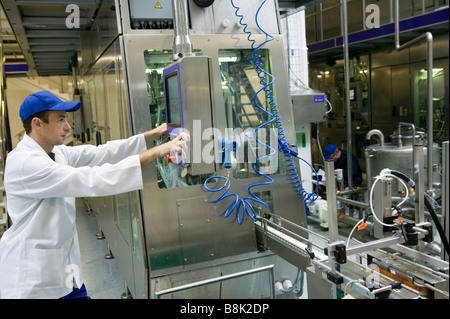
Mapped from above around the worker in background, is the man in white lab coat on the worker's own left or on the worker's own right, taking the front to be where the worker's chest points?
on the worker's own left

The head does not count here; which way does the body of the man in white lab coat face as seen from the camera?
to the viewer's right

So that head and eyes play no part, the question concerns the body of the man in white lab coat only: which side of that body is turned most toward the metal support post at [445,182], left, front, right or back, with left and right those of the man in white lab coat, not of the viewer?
front

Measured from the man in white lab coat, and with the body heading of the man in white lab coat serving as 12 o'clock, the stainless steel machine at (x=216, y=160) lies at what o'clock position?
The stainless steel machine is roughly at 11 o'clock from the man in white lab coat.

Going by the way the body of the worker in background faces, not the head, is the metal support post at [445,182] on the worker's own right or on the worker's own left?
on the worker's own left

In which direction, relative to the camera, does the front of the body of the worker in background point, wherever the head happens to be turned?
to the viewer's left

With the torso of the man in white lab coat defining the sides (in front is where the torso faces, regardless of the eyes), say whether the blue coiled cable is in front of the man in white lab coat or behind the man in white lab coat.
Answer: in front

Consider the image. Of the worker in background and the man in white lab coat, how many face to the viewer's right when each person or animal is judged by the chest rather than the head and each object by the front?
1

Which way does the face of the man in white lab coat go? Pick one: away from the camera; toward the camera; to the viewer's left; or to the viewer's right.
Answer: to the viewer's right

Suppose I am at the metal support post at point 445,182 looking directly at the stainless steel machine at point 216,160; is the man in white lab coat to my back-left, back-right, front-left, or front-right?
front-left

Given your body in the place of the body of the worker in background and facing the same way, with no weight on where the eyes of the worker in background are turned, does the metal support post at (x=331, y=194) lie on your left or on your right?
on your left
